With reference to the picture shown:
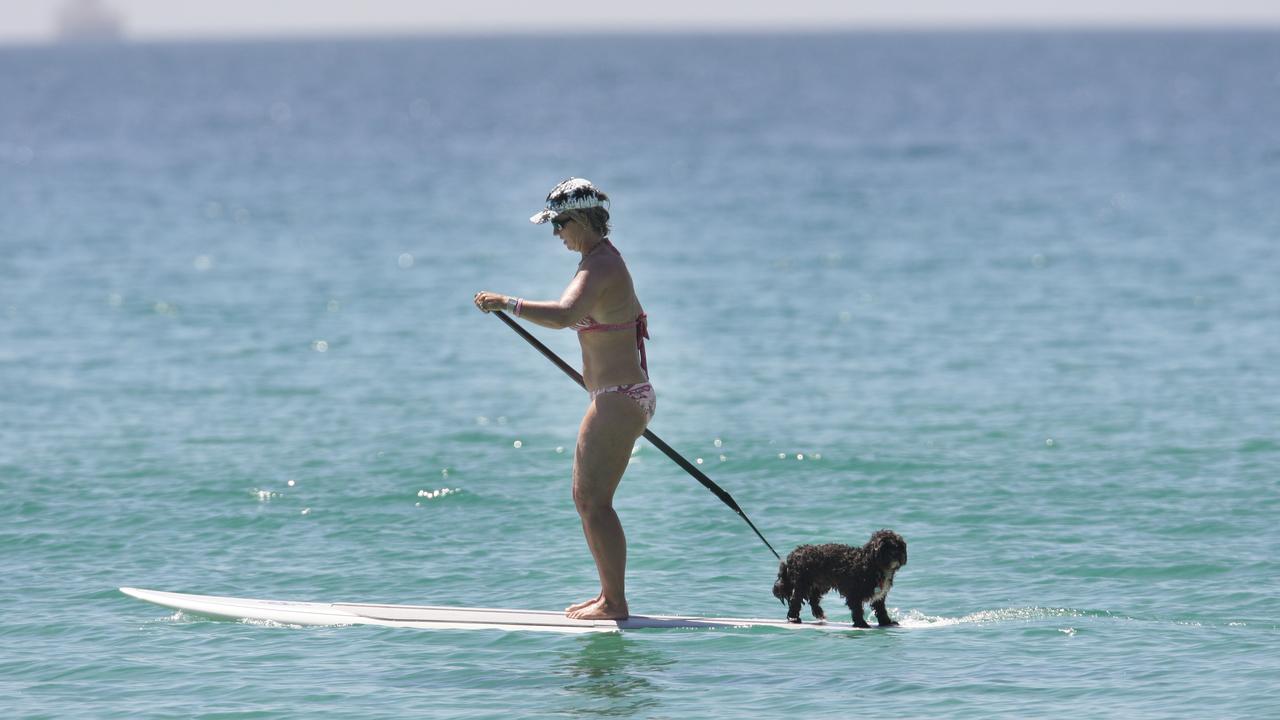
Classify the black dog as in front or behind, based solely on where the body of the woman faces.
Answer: behind

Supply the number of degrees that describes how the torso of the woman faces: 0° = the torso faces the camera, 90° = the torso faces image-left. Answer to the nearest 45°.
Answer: approximately 90°

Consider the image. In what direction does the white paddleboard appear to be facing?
to the viewer's left

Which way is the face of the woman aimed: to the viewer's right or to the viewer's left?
to the viewer's left
